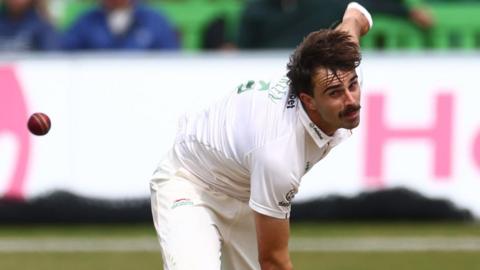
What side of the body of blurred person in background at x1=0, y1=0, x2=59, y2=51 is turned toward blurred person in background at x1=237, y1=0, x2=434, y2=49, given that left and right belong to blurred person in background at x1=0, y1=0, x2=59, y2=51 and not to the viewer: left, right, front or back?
left

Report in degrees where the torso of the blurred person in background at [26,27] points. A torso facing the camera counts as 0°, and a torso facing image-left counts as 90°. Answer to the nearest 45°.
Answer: approximately 0°

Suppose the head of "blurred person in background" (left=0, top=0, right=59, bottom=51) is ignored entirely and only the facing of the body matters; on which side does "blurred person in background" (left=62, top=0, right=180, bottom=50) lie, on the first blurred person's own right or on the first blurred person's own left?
on the first blurred person's own left

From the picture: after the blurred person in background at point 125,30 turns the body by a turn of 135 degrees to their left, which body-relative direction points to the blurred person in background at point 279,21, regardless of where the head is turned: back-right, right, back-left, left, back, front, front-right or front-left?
front-right

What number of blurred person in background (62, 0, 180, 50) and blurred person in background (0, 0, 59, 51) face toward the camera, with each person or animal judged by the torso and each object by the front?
2

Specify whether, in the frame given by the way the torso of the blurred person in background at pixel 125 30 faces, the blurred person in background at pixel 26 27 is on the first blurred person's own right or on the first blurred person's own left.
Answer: on the first blurred person's own right

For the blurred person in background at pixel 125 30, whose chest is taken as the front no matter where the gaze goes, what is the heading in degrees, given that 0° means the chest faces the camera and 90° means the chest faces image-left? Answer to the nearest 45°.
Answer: approximately 0°
